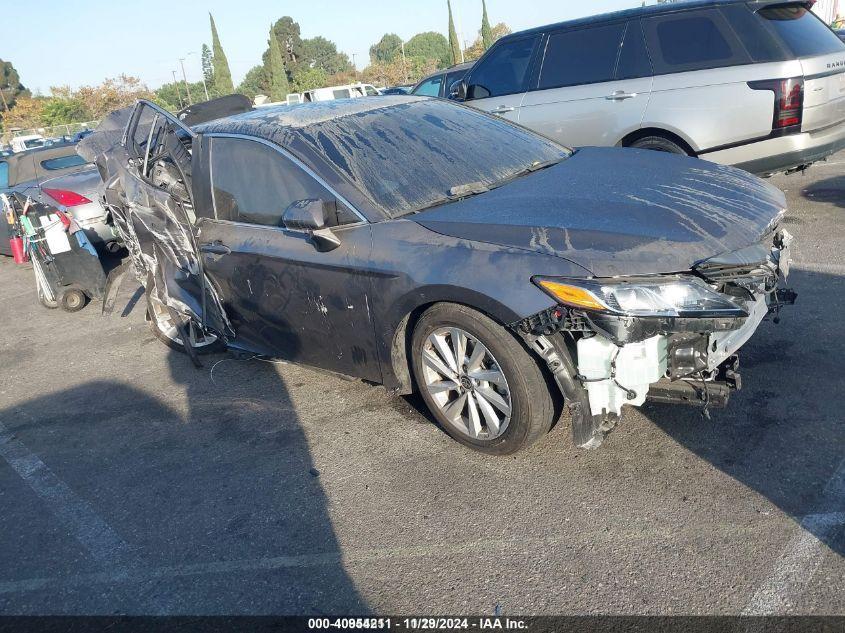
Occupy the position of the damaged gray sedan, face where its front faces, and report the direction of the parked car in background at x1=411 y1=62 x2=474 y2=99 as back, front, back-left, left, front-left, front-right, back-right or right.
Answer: back-left

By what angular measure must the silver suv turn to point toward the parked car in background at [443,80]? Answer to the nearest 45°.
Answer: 0° — it already faces it

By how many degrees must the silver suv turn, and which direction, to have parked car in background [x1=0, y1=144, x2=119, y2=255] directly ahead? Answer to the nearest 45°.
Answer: approximately 45° to its left

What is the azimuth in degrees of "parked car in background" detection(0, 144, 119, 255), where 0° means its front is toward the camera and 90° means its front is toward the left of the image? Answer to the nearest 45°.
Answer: approximately 135°

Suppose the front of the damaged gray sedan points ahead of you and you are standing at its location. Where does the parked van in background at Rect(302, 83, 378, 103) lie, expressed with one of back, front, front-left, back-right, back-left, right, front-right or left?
back-left

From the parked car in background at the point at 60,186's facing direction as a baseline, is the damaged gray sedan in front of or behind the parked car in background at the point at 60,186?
behind

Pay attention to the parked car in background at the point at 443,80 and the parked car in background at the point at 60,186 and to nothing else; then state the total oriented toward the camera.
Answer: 0

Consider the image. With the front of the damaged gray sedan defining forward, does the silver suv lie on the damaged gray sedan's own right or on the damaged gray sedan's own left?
on the damaged gray sedan's own left

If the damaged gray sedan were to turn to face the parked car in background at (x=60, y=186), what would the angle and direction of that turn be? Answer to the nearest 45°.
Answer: approximately 180°

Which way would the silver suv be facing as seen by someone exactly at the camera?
facing away from the viewer and to the left of the viewer

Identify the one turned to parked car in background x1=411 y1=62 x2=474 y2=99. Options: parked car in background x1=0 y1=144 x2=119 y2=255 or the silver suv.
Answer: the silver suv

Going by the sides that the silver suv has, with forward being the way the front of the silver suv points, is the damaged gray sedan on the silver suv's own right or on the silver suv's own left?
on the silver suv's own left

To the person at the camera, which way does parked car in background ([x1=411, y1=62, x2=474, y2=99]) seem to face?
facing away from the viewer and to the left of the viewer

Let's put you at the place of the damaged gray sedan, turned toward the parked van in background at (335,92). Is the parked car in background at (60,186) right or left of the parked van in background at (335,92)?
left

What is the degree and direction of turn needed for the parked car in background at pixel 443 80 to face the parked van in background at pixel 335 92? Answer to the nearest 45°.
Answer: approximately 45° to its right

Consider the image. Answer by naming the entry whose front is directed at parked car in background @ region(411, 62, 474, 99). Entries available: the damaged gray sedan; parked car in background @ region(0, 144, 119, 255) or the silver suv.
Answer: the silver suv

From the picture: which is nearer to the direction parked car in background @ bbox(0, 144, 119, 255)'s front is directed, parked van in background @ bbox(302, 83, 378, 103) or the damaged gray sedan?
the parked van in background

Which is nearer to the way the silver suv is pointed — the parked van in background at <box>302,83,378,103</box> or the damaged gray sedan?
the parked van in background
